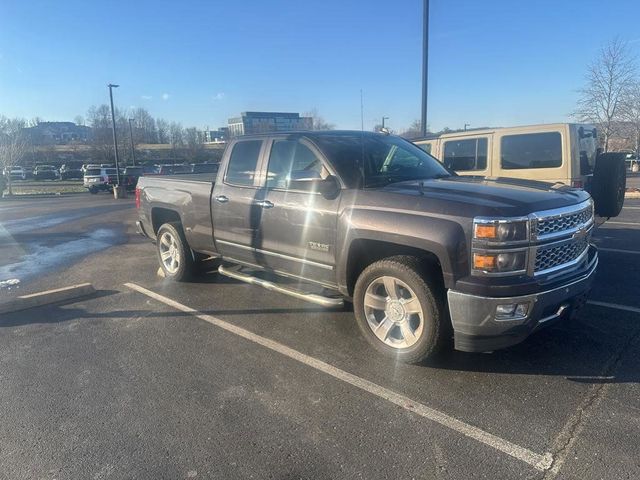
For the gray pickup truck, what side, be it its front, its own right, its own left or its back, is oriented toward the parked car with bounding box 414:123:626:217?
left

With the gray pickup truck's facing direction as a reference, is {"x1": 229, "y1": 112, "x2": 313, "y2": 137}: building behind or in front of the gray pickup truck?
behind

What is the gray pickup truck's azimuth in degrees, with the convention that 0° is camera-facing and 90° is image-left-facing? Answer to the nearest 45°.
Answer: approximately 315°

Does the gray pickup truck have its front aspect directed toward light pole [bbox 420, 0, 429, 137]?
no

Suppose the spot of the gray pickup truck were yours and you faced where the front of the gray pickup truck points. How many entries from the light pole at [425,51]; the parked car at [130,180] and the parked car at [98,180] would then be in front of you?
0

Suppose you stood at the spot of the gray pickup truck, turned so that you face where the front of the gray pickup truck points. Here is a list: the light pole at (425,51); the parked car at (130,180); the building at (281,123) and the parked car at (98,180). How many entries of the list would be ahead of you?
0

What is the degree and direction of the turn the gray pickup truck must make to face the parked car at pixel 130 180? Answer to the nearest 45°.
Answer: approximately 180°

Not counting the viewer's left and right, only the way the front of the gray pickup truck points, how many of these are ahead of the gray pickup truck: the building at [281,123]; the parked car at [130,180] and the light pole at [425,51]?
0

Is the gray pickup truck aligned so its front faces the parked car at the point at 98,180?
no

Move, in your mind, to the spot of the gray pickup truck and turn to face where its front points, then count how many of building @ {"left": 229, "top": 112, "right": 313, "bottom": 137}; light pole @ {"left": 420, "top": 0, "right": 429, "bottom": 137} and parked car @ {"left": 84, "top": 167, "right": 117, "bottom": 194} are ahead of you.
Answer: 0

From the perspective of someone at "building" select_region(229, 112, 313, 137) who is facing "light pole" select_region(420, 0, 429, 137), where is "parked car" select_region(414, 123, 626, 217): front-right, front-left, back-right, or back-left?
front-right
